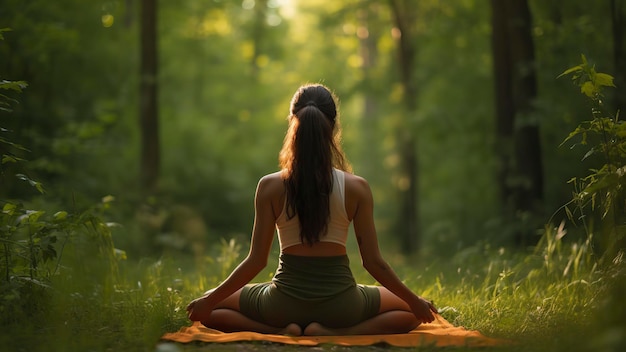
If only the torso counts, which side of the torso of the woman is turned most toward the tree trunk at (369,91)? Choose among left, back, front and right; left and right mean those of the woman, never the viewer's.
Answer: front

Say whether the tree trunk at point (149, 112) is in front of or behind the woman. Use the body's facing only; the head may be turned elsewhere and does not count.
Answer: in front

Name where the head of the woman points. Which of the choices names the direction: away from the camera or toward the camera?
away from the camera

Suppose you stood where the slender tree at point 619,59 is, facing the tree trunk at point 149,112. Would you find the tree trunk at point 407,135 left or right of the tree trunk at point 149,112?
right

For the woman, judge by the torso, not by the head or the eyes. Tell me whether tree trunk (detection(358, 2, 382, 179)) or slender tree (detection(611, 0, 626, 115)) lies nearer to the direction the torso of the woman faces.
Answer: the tree trunk

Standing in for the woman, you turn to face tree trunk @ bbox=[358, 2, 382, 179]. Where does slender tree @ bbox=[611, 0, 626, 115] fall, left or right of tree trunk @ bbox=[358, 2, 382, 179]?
right

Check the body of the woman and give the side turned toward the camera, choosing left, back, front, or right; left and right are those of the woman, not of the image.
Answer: back

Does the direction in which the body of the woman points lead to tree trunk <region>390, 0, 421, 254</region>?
yes

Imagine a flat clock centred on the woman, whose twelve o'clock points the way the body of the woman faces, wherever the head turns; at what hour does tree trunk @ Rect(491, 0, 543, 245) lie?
The tree trunk is roughly at 1 o'clock from the woman.

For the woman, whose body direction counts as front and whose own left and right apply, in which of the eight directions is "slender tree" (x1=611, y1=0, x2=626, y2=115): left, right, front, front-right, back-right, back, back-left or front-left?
front-right
